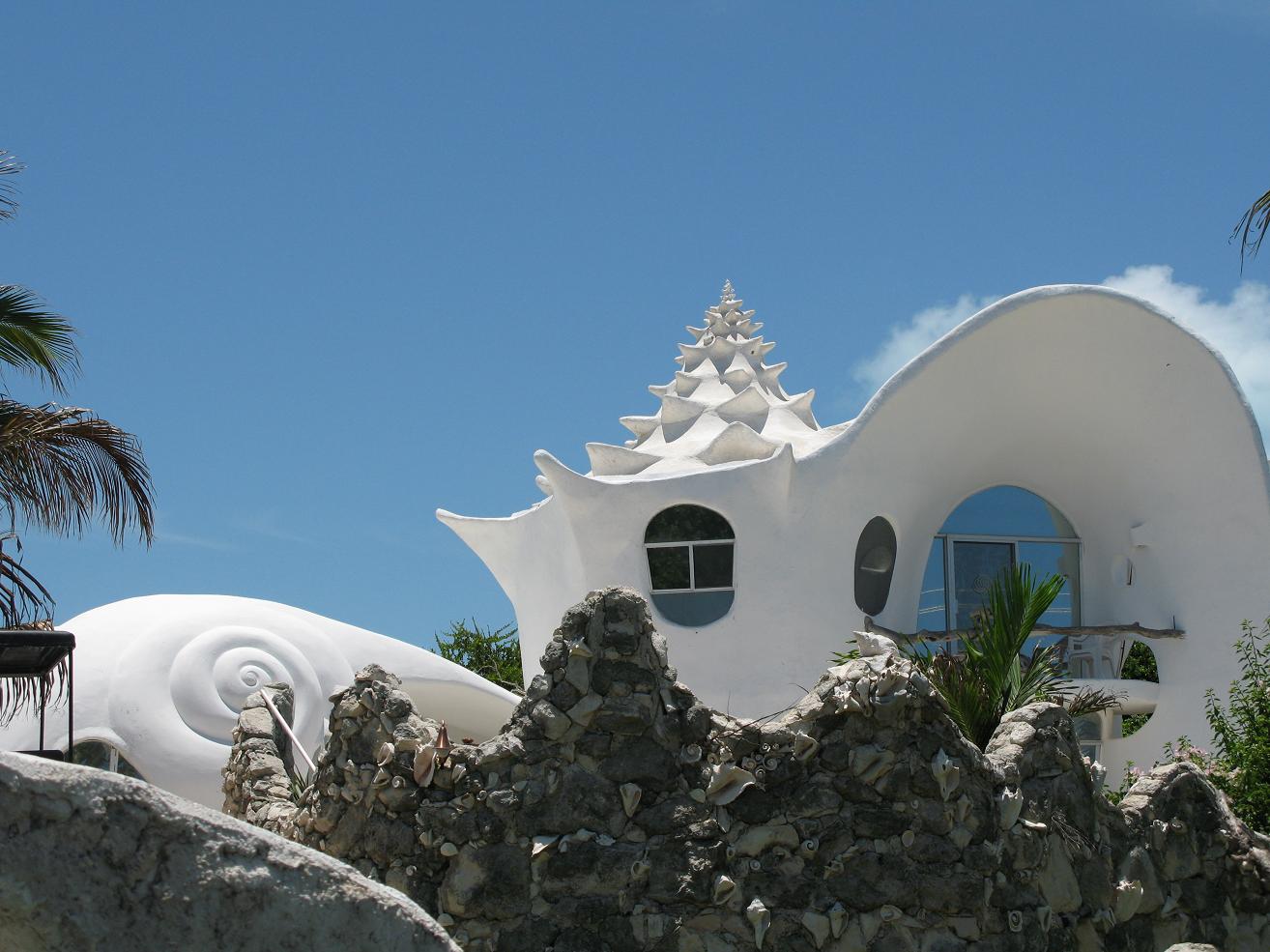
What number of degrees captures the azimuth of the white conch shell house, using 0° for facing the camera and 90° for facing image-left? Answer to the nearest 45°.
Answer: approximately 0°

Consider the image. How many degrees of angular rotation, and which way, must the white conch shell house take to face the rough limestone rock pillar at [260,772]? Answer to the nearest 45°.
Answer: approximately 45° to its right

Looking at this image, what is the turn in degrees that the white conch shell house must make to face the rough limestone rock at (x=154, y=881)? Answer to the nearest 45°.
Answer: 0° — it already faces it

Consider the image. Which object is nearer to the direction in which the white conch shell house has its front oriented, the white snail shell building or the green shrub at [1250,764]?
the green shrub

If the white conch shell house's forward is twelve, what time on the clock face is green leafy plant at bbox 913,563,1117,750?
The green leafy plant is roughly at 12 o'clock from the white conch shell house.

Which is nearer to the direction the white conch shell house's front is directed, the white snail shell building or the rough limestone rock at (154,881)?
the rough limestone rock

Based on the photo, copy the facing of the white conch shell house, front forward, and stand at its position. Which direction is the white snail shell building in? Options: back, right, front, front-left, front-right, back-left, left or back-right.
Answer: front-right
